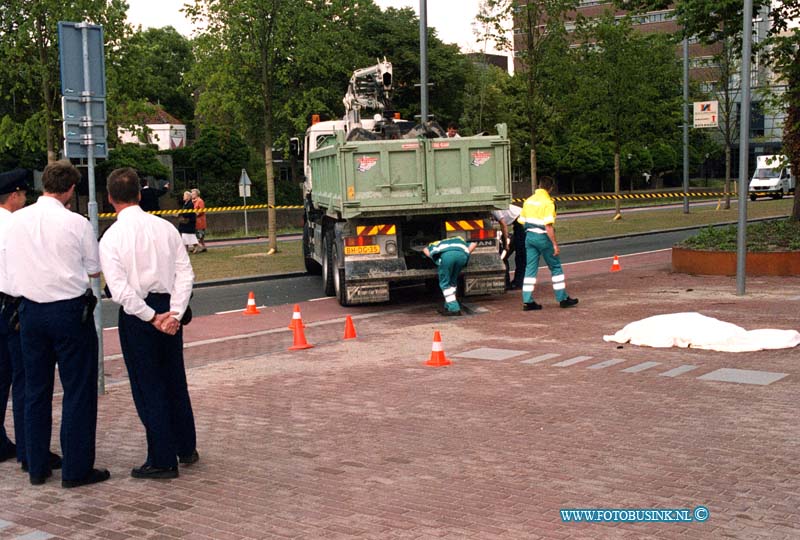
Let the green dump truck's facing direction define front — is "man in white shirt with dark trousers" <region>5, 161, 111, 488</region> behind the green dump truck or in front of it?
behind

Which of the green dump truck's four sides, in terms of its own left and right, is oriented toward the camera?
back

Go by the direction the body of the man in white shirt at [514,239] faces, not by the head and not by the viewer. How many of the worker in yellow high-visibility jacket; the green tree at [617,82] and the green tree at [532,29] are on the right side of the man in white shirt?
2

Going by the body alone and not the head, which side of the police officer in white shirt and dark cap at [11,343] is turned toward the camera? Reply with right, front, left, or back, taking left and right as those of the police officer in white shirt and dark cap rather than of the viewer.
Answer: right

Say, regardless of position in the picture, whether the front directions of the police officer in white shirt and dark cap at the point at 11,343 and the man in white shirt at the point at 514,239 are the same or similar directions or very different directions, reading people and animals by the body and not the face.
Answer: very different directions

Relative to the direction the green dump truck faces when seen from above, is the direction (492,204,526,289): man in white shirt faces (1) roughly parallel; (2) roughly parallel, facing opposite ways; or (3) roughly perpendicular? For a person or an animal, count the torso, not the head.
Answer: roughly perpendicular

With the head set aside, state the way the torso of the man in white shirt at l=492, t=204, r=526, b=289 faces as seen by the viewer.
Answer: to the viewer's left

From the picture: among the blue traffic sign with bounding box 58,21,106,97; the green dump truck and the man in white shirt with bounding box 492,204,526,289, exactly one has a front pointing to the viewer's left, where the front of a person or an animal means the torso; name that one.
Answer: the man in white shirt

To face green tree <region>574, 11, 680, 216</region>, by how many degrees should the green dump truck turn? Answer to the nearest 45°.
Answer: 0° — it already faces it

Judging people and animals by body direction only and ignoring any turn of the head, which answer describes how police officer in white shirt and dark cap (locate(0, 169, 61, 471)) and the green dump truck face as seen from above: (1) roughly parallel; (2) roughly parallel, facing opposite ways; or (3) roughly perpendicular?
roughly perpendicular

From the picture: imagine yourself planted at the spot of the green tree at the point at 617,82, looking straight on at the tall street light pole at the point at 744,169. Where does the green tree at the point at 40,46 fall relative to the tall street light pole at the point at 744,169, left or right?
right
